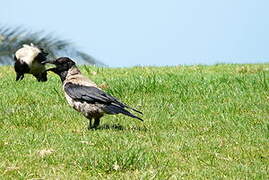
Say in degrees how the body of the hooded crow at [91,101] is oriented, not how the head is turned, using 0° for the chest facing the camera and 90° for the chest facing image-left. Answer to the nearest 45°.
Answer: approximately 90°

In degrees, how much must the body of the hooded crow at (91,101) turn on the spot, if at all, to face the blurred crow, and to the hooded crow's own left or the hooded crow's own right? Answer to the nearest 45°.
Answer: approximately 90° to the hooded crow's own right
